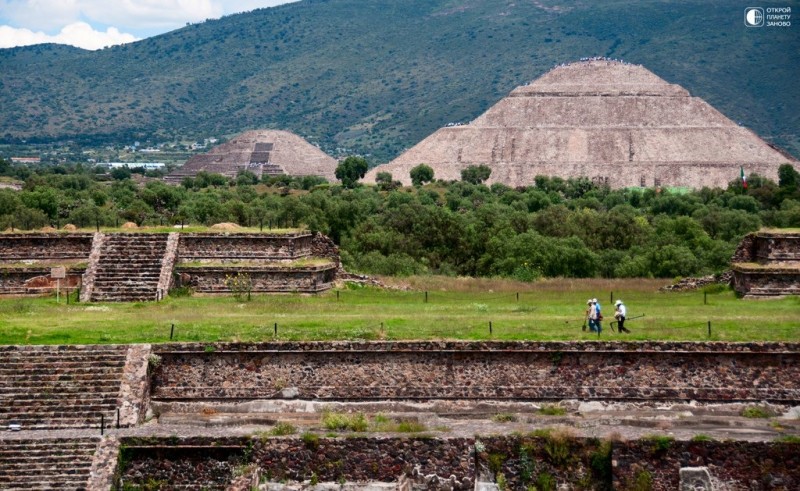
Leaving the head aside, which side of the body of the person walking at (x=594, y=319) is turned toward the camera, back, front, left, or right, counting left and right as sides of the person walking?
left

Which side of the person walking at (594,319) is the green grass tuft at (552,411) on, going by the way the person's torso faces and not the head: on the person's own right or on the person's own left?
on the person's own left

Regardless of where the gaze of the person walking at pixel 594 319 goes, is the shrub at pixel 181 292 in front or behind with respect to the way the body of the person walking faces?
in front

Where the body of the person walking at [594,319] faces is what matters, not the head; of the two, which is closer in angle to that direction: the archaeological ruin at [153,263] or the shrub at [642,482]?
the archaeological ruin

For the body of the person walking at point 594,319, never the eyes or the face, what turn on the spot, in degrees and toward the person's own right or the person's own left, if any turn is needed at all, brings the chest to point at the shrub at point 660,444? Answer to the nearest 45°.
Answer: approximately 90° to the person's own left

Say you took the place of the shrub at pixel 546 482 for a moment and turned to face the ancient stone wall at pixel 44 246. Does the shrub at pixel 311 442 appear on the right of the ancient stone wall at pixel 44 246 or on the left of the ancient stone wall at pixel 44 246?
left

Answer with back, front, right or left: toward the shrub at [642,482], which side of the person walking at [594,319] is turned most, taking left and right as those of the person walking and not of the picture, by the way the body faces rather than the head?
left
